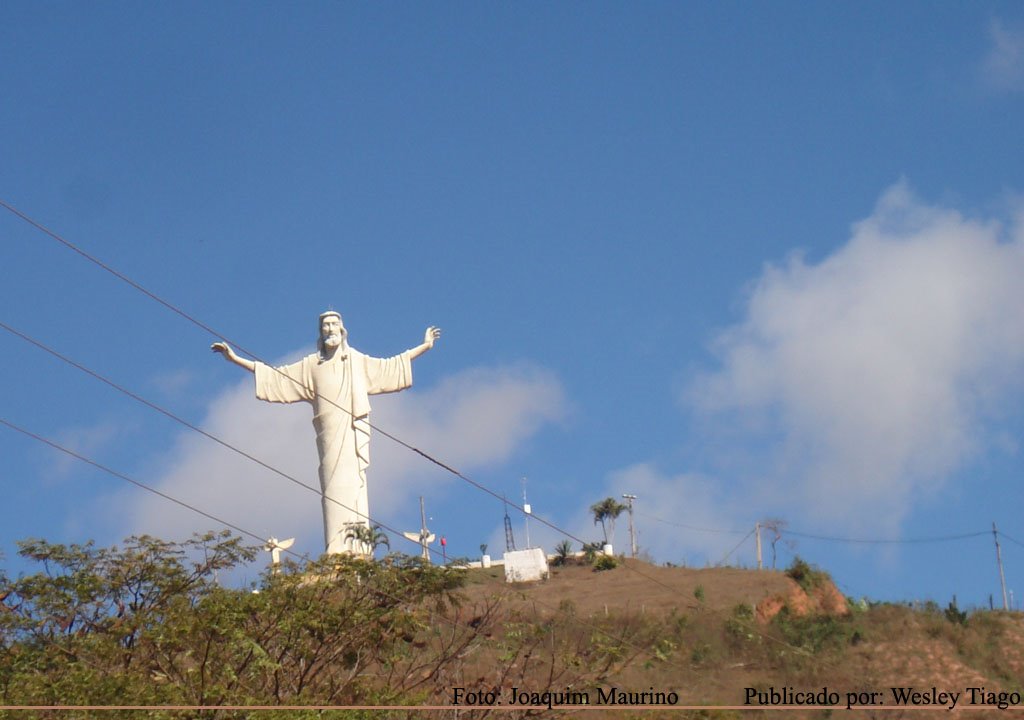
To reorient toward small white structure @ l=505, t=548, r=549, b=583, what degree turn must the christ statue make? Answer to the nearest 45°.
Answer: approximately 135° to its left

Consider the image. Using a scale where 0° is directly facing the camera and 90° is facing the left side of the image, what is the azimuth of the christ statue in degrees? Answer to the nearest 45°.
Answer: approximately 0°

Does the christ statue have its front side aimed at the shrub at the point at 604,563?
no
